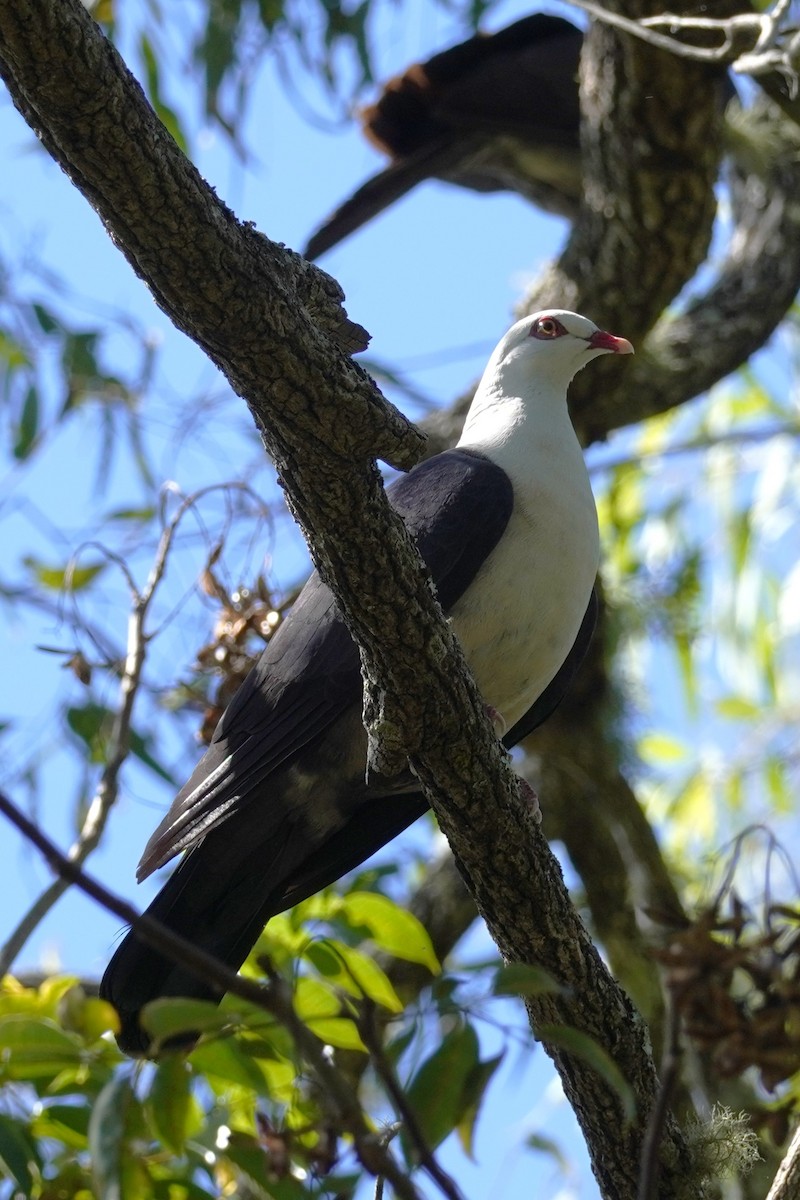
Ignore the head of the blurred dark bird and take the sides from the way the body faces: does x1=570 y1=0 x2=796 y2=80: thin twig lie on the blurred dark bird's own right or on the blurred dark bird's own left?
on the blurred dark bird's own right

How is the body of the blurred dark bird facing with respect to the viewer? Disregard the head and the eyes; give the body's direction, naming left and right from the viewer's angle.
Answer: facing to the right of the viewer
